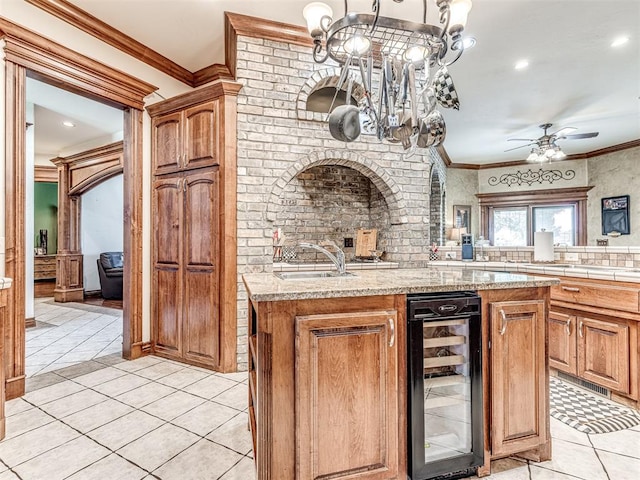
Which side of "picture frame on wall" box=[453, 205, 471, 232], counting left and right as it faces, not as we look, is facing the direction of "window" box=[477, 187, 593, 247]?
left

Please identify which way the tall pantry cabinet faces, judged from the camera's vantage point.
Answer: facing the viewer and to the left of the viewer

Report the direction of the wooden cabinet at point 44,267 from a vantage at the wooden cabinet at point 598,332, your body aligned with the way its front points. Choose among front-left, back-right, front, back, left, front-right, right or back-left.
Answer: front-right

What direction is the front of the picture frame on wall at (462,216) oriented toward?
toward the camera

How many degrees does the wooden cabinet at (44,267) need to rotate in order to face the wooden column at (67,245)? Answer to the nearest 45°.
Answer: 0° — it already faces it

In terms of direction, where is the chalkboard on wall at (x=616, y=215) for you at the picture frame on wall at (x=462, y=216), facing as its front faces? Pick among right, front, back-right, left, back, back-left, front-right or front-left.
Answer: left

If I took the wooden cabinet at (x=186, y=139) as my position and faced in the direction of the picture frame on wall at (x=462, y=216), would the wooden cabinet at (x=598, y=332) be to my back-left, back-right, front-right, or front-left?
front-right

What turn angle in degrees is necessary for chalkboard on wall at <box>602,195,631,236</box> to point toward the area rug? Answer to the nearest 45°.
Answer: approximately 45° to its left

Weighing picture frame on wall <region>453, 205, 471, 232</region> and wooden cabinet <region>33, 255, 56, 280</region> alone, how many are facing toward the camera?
2

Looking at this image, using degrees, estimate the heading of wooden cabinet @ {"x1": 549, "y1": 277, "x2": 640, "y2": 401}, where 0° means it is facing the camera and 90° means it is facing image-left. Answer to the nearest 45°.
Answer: approximately 45°

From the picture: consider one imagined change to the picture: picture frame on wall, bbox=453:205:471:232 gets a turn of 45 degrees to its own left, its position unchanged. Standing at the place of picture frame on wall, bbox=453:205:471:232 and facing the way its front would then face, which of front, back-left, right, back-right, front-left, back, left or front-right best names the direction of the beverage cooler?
front-right

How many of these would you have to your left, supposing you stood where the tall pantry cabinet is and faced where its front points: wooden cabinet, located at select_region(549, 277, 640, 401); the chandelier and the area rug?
3

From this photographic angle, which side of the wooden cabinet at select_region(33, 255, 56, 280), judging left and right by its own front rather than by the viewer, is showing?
front
